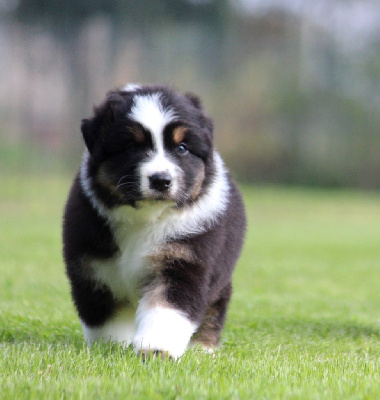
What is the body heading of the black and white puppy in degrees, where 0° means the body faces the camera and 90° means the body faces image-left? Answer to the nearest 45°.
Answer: approximately 0°
